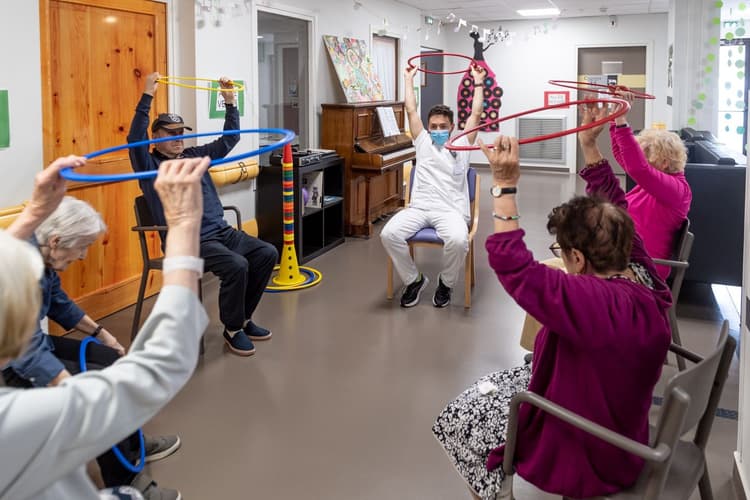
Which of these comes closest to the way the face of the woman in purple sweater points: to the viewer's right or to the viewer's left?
to the viewer's left

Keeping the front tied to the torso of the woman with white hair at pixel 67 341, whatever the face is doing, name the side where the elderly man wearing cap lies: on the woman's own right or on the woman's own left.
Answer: on the woman's own left

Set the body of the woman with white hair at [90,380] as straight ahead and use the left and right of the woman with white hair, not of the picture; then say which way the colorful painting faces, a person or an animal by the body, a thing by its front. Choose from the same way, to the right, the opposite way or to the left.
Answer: to the right

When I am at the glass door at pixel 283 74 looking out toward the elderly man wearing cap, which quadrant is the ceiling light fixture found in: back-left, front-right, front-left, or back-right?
back-left

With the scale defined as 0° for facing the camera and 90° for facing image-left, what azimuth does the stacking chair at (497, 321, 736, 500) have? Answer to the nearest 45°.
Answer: approximately 135°

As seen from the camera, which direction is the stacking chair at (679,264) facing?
to the viewer's left
